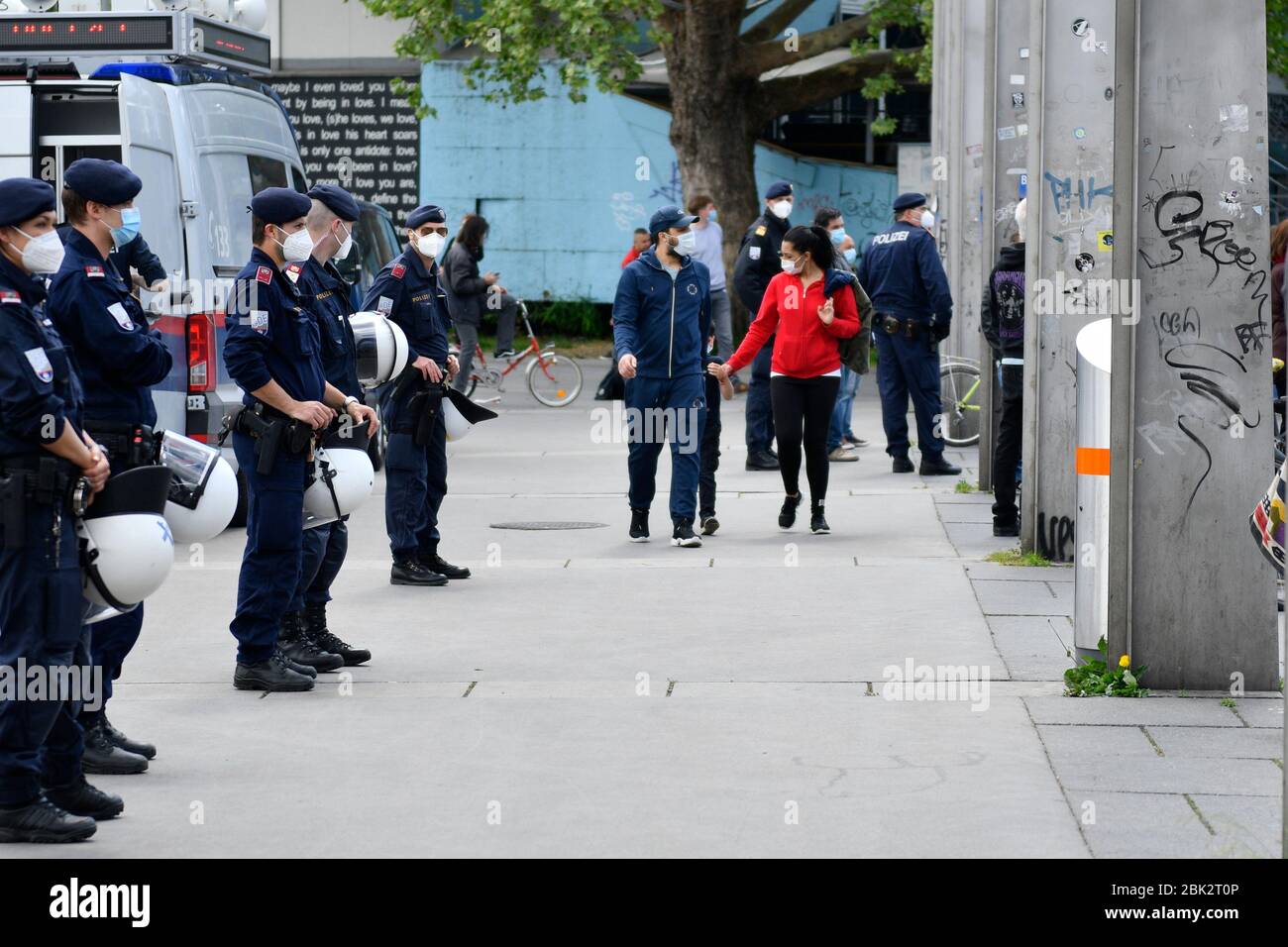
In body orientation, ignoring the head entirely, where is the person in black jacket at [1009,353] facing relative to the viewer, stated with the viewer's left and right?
facing away from the viewer

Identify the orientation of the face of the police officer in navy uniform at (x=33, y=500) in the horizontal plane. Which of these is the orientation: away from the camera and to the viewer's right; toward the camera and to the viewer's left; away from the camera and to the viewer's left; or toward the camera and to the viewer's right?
toward the camera and to the viewer's right

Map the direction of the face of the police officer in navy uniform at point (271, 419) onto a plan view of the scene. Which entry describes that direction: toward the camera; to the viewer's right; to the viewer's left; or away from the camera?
to the viewer's right

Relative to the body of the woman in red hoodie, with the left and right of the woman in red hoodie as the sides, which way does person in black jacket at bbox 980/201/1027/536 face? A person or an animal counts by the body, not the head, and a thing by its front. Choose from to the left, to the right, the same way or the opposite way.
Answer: the opposite way

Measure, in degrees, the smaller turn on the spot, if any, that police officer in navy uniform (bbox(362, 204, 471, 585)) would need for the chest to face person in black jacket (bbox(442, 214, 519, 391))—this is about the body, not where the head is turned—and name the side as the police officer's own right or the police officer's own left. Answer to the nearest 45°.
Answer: approximately 135° to the police officer's own left

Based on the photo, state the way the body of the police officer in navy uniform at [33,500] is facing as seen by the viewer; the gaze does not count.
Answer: to the viewer's right

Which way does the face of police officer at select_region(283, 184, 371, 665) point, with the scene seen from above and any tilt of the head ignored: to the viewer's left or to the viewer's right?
to the viewer's right

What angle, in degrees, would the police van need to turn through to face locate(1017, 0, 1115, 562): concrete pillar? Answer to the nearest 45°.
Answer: approximately 90° to its right

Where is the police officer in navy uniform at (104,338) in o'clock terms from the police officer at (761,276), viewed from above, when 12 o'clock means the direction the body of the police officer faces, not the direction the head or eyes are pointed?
The police officer in navy uniform is roughly at 2 o'clock from the police officer.
